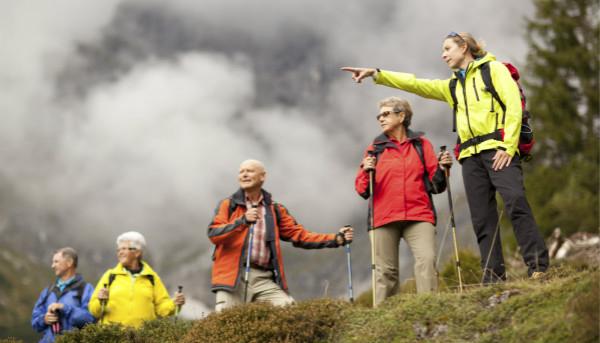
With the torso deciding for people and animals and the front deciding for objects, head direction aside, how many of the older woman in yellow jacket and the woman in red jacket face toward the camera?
2

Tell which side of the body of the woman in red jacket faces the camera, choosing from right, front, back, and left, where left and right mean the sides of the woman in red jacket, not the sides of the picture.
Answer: front

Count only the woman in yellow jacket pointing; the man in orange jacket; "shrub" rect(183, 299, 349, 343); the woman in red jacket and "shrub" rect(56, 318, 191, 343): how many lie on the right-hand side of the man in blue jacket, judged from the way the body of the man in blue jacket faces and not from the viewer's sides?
0

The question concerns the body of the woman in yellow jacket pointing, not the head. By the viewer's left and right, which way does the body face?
facing the viewer and to the left of the viewer

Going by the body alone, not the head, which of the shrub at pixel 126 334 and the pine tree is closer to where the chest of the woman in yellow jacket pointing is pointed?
the shrub

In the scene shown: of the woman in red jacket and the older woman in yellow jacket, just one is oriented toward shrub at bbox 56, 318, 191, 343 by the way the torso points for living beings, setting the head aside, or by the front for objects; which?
the older woman in yellow jacket

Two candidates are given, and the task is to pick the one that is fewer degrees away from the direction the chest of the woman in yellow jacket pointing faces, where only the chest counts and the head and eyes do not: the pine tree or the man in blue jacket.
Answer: the man in blue jacket

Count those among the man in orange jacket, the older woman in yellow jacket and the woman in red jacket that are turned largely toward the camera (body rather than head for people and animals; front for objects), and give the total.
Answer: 3

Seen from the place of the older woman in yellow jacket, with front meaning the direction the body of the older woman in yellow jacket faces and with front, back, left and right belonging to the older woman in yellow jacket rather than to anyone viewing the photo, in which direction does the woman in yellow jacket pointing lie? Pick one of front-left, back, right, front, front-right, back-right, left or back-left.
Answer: front-left

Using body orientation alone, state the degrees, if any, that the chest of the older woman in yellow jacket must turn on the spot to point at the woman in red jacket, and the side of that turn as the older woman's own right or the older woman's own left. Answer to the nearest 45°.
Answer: approximately 45° to the older woman's own left

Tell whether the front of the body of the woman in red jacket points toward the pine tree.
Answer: no

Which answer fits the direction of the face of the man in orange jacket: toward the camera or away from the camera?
toward the camera

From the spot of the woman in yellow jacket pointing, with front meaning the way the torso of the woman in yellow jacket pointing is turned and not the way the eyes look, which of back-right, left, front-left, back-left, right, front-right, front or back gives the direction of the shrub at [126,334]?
front-right

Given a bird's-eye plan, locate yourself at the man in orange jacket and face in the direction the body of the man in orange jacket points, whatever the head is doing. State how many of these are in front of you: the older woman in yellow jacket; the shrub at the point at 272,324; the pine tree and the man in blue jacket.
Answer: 1

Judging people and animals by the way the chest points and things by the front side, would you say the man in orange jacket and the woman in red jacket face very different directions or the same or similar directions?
same or similar directions
